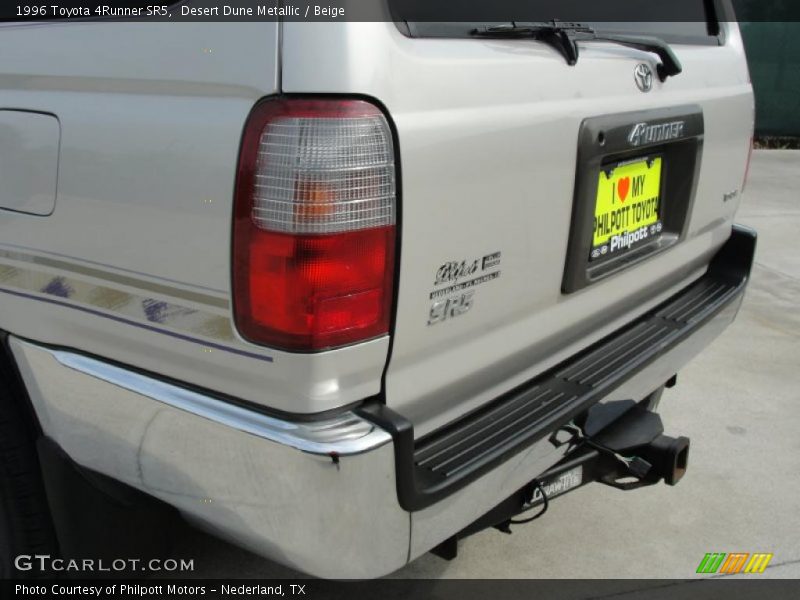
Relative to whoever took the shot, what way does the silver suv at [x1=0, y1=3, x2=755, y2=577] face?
facing away from the viewer and to the left of the viewer
